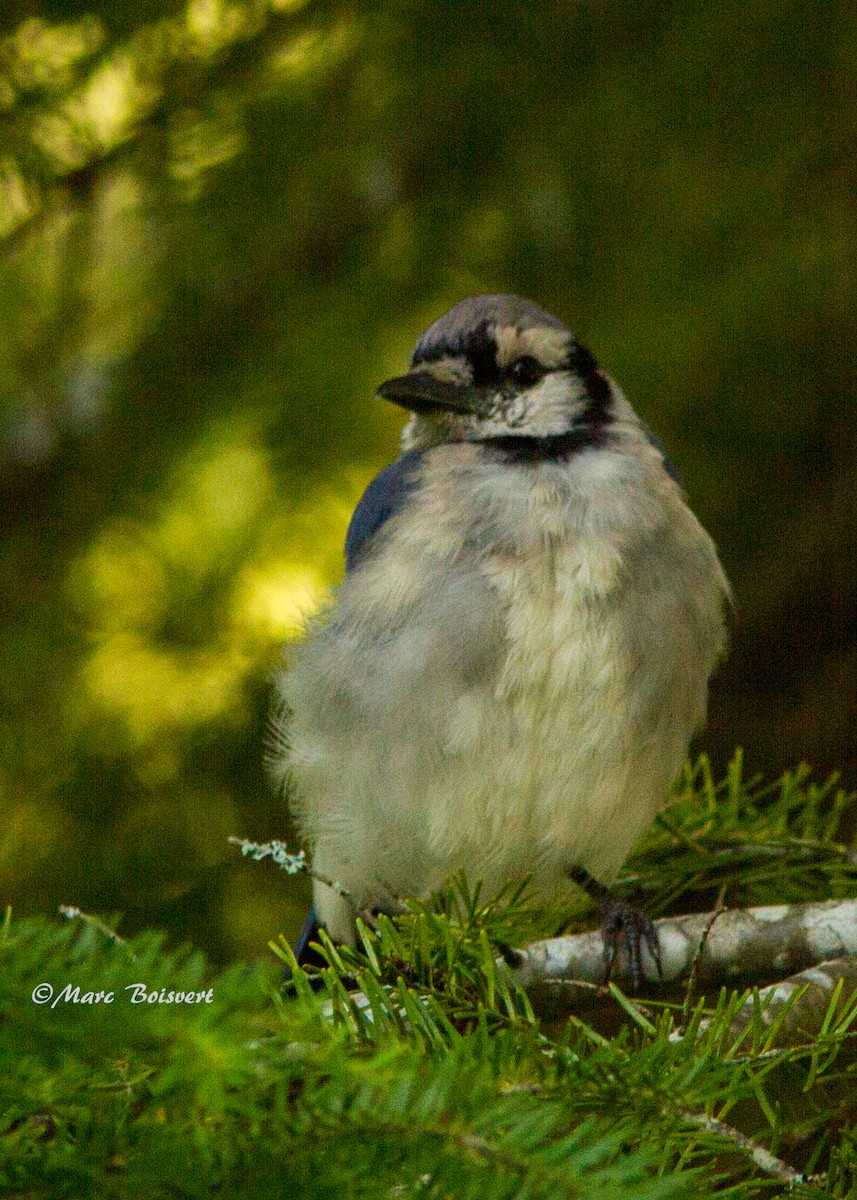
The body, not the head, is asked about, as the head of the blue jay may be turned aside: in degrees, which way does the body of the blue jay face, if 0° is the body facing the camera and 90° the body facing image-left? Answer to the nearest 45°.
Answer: approximately 0°
